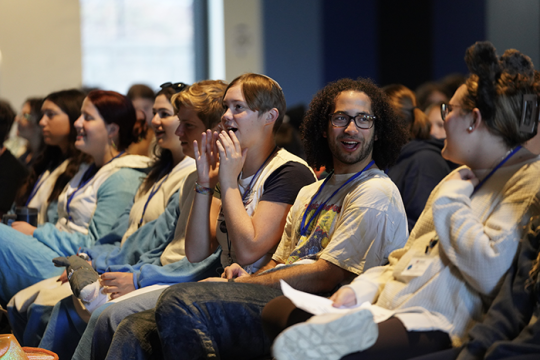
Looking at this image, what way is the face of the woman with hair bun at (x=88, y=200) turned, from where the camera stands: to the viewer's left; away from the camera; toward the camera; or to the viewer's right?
to the viewer's left

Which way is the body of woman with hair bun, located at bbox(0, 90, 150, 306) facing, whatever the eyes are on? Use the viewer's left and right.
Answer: facing to the left of the viewer

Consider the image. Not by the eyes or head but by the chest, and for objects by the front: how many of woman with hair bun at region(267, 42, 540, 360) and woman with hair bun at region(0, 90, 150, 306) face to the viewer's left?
2

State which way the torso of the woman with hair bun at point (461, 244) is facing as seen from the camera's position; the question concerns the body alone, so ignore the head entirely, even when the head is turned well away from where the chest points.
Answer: to the viewer's left

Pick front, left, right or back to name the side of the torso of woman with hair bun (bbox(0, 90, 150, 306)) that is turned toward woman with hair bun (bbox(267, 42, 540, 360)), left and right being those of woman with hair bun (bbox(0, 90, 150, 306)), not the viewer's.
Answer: left

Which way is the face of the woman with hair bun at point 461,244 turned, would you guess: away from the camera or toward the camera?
away from the camera

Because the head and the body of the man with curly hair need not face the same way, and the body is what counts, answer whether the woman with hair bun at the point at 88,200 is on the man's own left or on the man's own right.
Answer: on the man's own right

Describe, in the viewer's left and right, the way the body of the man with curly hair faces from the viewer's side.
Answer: facing the viewer and to the left of the viewer
